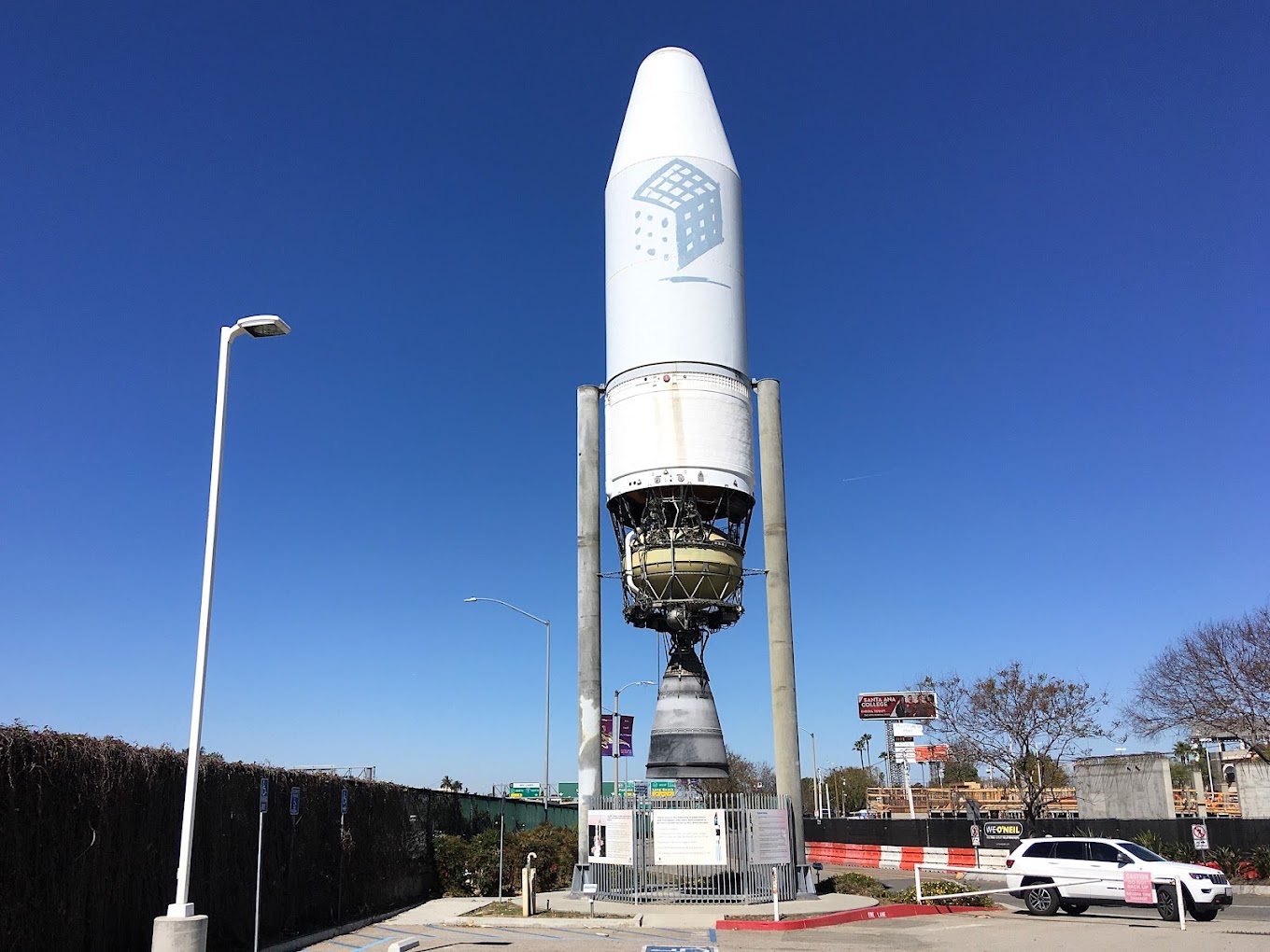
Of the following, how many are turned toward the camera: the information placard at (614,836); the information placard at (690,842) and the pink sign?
3

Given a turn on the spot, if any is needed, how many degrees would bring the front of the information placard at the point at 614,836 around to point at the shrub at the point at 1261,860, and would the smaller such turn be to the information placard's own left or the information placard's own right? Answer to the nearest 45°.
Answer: approximately 90° to the information placard's own left

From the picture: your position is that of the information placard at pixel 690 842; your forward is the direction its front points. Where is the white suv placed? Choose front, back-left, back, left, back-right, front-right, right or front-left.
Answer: left

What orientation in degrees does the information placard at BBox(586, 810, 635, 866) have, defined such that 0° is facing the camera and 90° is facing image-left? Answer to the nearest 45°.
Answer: approximately 0°

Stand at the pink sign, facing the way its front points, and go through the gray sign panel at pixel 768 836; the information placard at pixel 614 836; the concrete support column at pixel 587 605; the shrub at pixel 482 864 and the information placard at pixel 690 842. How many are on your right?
5

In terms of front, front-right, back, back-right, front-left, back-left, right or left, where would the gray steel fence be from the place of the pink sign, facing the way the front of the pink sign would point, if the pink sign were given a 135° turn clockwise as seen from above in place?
front-left
